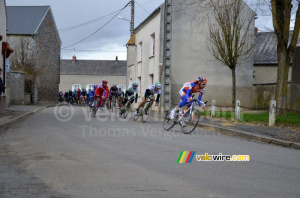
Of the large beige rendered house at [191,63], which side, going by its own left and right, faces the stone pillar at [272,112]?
left

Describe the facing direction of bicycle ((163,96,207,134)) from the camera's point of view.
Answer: facing the viewer and to the right of the viewer

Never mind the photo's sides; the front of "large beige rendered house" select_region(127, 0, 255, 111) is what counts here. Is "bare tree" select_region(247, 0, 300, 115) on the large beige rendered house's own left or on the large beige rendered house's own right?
on the large beige rendered house's own left

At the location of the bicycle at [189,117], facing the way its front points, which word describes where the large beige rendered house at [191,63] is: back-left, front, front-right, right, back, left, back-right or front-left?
back-left

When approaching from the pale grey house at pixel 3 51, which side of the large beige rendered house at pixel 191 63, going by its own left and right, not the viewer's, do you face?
front

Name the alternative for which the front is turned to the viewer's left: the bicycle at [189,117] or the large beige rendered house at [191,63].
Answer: the large beige rendered house

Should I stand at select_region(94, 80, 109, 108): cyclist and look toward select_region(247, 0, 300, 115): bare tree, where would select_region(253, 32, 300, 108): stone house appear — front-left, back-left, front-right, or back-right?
front-left

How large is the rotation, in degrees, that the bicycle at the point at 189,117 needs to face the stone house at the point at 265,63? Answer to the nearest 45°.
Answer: approximately 135° to its left

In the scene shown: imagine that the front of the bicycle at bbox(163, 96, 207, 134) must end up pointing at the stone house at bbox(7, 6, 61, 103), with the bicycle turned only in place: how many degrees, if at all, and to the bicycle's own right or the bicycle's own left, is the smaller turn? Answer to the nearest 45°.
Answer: approximately 180°

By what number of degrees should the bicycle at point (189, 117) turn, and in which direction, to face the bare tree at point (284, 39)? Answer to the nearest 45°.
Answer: approximately 90° to its left

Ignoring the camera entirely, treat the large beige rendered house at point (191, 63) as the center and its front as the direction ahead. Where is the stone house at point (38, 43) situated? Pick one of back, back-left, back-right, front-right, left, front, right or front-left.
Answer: front-right

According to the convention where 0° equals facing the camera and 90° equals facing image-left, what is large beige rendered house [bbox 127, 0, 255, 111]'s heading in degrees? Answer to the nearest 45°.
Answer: approximately 90°

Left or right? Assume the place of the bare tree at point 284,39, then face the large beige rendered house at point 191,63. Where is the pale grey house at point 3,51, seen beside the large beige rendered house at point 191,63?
left

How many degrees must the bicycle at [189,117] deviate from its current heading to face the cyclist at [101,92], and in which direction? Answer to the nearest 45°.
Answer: approximately 180°
